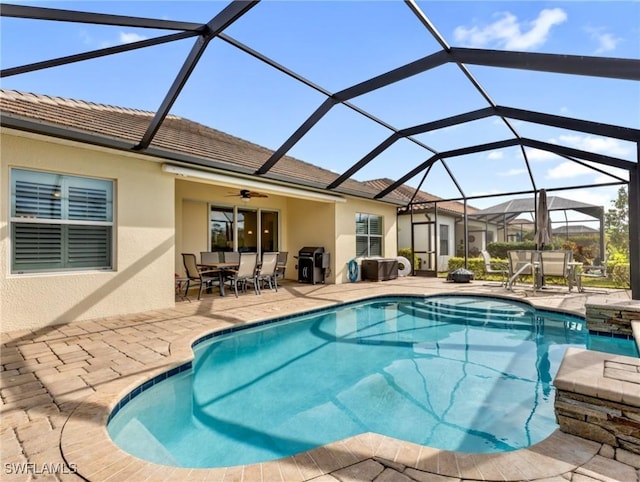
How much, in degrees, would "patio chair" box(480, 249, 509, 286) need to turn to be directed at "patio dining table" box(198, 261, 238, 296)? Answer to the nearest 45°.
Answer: approximately 135° to its right

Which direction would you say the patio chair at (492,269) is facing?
to the viewer's right

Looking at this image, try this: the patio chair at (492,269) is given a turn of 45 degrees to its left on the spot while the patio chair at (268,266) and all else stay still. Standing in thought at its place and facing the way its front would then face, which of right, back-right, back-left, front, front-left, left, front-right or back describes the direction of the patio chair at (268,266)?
back

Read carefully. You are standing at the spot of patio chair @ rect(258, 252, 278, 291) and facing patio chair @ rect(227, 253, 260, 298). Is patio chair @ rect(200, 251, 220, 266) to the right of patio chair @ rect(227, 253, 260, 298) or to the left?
right

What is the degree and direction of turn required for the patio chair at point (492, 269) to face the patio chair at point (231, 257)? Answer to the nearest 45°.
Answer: approximately 135° to its right

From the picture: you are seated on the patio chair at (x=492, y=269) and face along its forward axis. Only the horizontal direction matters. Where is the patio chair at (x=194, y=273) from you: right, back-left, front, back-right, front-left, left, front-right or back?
back-right

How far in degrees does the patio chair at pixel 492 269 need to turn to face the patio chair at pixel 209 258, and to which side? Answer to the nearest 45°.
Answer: approximately 135° to its right

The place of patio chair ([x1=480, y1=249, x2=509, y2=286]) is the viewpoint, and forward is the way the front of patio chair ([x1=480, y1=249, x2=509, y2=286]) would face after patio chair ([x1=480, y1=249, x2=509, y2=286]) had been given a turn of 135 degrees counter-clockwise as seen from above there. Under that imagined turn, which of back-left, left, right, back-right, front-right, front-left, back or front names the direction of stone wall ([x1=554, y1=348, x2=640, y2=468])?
back-left

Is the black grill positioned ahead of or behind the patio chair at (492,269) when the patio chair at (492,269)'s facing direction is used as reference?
behind
